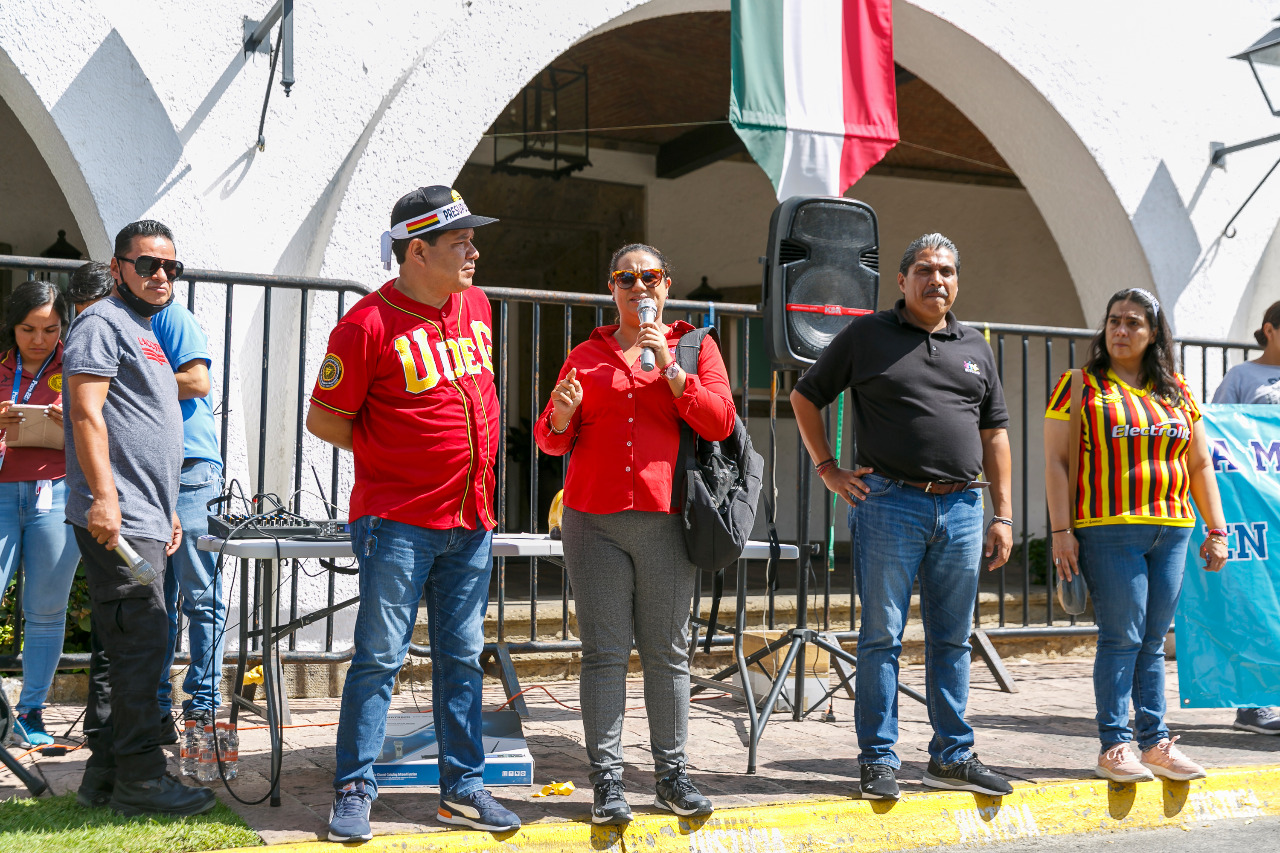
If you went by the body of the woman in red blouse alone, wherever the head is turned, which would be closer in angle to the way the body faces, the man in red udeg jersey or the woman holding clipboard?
the man in red udeg jersey

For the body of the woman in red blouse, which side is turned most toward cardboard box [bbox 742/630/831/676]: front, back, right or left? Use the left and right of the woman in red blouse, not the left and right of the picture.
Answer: back

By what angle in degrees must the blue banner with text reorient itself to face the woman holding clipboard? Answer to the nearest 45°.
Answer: approximately 45° to its right

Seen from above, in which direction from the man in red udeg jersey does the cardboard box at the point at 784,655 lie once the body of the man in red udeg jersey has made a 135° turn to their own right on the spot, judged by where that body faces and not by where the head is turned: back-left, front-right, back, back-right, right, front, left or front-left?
back-right

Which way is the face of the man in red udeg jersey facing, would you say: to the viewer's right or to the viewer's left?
to the viewer's right

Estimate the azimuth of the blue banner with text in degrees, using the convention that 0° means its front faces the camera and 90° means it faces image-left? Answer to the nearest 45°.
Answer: approximately 0°

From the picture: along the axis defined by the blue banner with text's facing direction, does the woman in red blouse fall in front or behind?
in front

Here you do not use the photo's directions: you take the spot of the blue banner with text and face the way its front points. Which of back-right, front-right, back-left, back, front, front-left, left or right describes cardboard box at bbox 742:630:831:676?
right

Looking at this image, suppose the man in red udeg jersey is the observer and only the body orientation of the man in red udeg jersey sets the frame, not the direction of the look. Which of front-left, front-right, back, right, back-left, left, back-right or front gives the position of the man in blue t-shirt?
back
